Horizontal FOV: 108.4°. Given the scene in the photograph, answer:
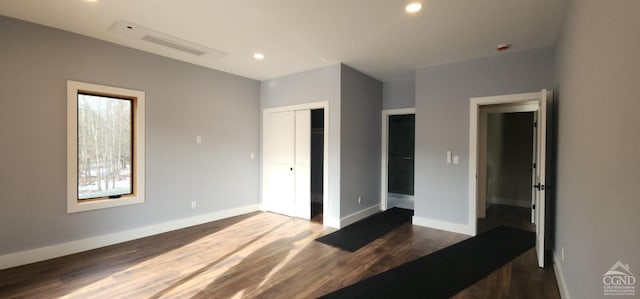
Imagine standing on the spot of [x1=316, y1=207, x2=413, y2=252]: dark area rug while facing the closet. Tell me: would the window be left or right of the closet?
left

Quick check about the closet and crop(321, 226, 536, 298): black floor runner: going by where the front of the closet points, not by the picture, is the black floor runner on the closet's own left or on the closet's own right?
on the closet's own left

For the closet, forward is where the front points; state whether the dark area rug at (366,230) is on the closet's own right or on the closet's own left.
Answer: on the closet's own left

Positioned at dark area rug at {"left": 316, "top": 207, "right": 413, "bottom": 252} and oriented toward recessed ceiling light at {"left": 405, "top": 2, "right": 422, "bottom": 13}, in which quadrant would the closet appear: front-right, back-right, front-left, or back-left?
back-right

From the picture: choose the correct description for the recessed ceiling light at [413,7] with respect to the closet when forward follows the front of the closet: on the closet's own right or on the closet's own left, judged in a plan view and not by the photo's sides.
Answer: on the closet's own left

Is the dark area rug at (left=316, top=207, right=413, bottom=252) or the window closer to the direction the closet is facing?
the window

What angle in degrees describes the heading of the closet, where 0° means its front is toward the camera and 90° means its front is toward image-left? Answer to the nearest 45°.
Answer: approximately 45°
